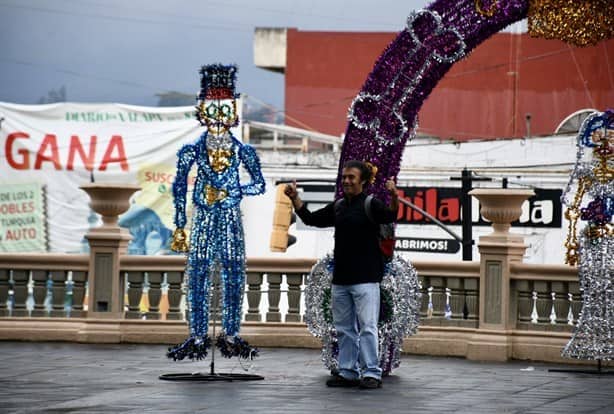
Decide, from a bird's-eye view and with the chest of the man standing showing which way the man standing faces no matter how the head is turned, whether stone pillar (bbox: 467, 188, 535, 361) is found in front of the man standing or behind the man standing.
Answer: behind

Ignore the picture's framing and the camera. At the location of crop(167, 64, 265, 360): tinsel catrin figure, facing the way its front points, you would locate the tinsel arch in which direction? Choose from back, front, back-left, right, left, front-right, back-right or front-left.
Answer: left

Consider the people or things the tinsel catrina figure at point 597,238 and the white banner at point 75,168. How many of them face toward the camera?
2

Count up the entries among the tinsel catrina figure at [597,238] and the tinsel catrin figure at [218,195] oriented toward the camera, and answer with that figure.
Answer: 2

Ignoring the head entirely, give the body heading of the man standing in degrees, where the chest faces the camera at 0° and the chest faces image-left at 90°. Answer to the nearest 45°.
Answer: approximately 45°

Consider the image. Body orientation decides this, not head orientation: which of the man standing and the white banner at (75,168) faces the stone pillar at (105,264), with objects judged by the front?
the white banner

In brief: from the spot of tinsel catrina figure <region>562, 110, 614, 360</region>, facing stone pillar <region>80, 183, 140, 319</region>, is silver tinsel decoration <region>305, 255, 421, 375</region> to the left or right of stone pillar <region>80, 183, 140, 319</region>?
left

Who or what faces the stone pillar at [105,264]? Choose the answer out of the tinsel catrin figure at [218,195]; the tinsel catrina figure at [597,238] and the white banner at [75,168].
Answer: the white banner

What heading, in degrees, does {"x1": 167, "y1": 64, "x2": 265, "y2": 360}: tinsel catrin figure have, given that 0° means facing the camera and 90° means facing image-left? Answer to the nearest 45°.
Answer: approximately 0°

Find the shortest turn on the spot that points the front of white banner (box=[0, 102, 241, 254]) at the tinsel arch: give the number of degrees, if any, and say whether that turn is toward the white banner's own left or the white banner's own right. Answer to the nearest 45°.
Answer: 0° — it already faces it

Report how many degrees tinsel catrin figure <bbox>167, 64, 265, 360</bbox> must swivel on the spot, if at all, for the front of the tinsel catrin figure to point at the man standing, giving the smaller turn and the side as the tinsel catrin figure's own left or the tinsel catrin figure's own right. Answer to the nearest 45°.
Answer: approximately 45° to the tinsel catrin figure's own left

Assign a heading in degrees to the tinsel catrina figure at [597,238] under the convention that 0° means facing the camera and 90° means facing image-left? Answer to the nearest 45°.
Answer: approximately 0°

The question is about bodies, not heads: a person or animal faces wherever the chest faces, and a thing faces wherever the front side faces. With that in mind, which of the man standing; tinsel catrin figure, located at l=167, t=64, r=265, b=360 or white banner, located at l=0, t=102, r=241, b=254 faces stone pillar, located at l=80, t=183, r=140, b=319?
the white banner
